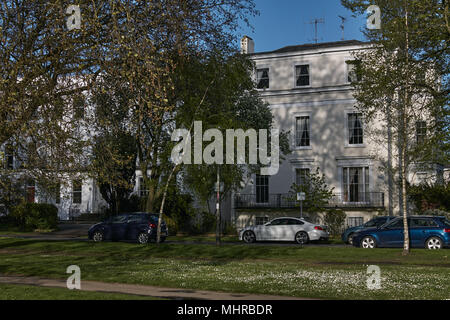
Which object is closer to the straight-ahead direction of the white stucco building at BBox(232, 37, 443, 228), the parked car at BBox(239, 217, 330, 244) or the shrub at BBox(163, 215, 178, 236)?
the parked car

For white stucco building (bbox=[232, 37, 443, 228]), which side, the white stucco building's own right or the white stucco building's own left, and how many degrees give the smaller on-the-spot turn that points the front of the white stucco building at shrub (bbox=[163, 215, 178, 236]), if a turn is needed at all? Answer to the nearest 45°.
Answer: approximately 45° to the white stucco building's own right

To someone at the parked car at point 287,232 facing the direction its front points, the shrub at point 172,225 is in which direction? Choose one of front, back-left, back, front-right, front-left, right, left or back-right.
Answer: front-right

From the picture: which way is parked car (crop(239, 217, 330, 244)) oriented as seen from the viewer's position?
to the viewer's left

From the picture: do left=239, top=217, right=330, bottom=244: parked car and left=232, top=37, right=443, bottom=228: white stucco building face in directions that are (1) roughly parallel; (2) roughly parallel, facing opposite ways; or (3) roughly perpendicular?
roughly perpendicular

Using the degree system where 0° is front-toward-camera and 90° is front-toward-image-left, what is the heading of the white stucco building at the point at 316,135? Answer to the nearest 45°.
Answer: approximately 0°

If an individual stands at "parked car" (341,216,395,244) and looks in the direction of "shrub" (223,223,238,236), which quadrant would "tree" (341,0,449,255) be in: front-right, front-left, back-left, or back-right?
back-left

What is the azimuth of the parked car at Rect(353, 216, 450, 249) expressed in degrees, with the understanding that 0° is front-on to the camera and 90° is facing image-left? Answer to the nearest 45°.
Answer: approximately 90°
